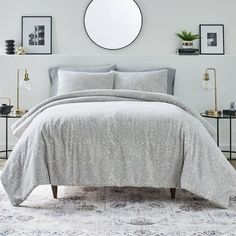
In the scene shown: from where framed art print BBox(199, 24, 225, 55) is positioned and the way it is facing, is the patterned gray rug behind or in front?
in front

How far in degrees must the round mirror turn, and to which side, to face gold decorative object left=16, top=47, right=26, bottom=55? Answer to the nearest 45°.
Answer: approximately 90° to its right

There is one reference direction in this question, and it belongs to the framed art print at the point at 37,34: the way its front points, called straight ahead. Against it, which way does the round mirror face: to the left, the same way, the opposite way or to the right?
the same way

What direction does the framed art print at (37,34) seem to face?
toward the camera

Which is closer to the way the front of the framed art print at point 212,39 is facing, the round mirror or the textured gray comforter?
the textured gray comforter

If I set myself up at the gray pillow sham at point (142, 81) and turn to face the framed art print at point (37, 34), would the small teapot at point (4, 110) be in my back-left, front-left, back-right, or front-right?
front-left

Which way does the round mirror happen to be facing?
toward the camera

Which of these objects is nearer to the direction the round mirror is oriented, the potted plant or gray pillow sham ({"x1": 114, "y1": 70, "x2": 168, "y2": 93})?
the gray pillow sham

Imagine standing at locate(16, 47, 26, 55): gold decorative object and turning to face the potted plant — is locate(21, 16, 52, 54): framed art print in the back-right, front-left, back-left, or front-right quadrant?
front-left

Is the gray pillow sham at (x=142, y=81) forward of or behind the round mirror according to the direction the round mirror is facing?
forward

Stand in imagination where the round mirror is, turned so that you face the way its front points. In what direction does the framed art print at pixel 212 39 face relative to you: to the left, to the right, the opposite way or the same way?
the same way

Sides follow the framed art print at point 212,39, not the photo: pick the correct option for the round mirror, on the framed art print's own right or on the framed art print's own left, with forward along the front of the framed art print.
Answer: on the framed art print's own right

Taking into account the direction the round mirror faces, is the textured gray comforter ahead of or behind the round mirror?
ahead

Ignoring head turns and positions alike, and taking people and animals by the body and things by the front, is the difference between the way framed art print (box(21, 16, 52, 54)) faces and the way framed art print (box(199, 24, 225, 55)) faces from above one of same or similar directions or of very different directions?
same or similar directions

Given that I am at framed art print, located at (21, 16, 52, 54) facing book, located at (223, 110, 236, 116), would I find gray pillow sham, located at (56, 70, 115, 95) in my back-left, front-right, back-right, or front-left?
front-right

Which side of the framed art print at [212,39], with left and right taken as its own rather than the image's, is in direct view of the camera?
front
